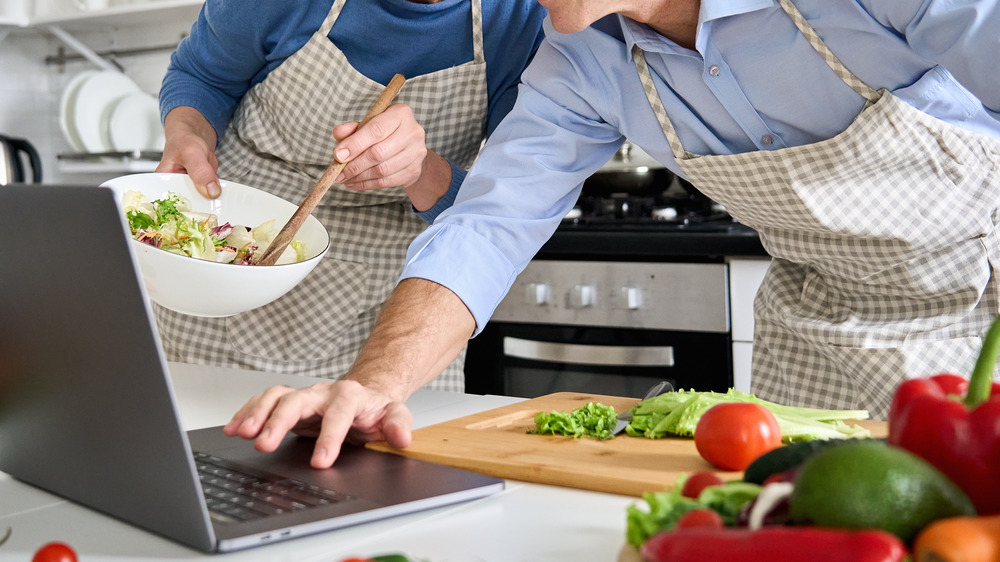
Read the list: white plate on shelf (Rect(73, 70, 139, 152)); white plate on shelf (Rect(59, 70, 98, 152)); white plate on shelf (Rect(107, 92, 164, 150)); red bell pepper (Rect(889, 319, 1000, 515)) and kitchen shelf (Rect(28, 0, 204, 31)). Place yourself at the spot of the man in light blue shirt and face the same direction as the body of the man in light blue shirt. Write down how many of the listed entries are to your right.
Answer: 4

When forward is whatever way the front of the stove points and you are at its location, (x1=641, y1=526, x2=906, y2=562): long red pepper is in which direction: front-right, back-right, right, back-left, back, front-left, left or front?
front

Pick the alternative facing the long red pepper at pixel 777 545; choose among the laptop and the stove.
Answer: the stove

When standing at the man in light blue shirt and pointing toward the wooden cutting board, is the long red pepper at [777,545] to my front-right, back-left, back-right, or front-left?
front-left

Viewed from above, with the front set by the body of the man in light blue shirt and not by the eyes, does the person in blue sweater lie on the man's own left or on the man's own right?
on the man's own right

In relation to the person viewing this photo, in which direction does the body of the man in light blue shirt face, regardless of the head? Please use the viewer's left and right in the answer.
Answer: facing the viewer and to the left of the viewer

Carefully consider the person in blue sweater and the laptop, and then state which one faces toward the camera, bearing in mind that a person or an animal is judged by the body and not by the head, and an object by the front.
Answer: the person in blue sweater

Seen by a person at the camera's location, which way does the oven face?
facing the viewer

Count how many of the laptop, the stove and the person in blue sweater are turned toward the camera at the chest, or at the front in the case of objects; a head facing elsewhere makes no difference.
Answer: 2

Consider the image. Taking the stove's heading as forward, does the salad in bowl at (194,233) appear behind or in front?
in front

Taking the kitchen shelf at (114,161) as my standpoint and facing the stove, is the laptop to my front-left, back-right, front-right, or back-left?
front-right

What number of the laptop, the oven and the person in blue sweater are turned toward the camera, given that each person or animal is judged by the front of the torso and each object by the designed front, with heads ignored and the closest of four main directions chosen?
2

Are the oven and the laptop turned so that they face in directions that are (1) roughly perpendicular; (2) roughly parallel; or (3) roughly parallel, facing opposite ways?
roughly parallel, facing opposite ways

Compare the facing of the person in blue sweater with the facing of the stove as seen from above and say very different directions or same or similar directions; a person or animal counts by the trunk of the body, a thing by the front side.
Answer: same or similar directions

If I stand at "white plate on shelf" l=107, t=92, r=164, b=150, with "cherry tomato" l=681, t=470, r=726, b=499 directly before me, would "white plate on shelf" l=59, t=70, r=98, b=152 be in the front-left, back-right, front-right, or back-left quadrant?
back-right

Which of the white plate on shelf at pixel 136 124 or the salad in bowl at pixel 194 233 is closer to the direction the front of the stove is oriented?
the salad in bowl

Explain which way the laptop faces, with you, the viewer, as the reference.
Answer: facing away from the viewer and to the right of the viewer

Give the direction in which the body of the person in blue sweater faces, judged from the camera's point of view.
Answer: toward the camera

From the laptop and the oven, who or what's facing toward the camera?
the oven

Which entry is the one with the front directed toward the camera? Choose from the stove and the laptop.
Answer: the stove
